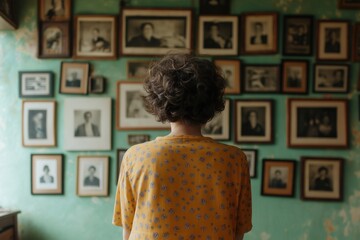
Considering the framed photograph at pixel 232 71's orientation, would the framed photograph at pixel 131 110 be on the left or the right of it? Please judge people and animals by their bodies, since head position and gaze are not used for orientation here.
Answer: on its right

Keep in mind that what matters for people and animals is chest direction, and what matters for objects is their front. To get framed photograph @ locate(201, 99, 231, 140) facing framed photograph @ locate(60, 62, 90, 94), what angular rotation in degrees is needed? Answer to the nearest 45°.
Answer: approximately 90° to its right

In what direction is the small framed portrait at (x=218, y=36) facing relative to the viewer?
toward the camera

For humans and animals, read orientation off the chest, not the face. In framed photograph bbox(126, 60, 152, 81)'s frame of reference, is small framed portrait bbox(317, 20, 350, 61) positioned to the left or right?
on its left

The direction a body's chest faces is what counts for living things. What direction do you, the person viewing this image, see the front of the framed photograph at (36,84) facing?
facing the viewer

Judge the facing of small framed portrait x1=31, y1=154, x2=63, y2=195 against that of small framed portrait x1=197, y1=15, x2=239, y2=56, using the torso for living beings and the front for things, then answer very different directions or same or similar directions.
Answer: same or similar directions

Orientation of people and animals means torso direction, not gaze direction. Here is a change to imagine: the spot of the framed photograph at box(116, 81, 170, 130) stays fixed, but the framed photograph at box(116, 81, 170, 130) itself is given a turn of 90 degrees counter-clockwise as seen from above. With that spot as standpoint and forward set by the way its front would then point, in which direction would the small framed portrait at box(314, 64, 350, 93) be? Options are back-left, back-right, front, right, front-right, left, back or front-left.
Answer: front

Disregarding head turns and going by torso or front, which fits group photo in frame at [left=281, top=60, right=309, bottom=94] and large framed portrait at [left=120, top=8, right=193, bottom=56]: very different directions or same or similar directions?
same or similar directions

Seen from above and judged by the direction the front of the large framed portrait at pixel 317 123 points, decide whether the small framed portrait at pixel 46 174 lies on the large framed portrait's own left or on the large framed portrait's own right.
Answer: on the large framed portrait's own right

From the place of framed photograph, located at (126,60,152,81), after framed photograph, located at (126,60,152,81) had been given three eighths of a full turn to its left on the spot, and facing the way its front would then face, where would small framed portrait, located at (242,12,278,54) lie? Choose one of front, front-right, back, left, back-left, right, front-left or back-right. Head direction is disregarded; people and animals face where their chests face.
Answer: front-right

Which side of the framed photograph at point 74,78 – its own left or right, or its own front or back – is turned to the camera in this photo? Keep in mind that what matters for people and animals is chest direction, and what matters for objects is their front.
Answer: front

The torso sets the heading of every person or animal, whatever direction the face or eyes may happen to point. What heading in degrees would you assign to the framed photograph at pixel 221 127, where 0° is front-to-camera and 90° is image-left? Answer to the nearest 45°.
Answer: approximately 0°

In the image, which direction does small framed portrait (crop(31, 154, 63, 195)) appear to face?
toward the camera

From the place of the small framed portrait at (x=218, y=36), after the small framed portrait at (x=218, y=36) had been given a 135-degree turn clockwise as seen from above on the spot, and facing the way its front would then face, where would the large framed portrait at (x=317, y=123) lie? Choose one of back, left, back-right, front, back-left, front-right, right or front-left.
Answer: back-right
